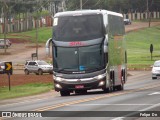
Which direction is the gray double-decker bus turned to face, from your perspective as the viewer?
facing the viewer
